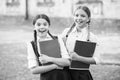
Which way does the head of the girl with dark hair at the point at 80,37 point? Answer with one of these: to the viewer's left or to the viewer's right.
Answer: to the viewer's left

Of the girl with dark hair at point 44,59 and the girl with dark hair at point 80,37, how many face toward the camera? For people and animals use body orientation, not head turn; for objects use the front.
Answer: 2

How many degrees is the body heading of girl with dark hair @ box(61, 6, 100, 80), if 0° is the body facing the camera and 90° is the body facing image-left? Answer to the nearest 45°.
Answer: approximately 0°
